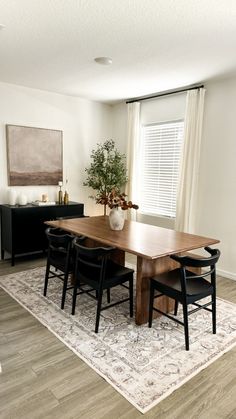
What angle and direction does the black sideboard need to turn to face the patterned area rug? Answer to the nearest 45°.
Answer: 0° — it already faces it

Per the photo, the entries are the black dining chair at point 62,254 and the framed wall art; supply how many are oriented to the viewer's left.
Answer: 0

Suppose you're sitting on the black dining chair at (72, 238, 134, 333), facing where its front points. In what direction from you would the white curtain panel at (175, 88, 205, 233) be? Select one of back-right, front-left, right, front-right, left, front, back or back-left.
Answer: front

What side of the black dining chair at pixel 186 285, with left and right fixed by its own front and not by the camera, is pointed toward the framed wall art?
front

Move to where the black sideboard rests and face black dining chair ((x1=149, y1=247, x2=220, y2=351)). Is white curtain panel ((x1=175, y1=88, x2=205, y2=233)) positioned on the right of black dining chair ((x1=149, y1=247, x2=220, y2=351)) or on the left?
left

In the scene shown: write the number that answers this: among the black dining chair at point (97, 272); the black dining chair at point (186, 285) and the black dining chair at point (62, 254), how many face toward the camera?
0

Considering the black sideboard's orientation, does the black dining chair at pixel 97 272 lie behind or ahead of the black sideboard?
ahead

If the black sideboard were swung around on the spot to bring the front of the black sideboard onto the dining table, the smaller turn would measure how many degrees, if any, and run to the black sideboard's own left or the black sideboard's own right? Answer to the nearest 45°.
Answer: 0° — it already faces it

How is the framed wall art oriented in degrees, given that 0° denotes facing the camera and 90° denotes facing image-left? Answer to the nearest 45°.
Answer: approximately 315°

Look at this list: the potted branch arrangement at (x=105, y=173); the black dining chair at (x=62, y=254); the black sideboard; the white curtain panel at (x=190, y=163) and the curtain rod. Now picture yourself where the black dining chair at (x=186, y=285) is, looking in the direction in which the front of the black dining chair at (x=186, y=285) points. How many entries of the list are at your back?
0

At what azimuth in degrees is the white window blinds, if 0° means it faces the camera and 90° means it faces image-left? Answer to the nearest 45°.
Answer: approximately 45°

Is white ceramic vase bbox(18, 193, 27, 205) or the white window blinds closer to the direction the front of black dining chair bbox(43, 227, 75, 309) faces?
the white window blinds

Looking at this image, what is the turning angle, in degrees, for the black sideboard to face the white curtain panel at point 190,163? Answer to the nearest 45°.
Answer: approximately 45° to its left

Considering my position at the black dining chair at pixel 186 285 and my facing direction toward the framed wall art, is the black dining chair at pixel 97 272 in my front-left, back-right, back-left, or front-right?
front-left

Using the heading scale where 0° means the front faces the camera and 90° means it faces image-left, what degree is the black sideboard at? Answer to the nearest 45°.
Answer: approximately 315°

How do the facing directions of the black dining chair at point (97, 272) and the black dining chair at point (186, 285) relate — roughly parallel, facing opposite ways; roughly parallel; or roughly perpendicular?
roughly perpendicular

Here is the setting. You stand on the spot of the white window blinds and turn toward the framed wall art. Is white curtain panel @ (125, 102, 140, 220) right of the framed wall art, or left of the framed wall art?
right

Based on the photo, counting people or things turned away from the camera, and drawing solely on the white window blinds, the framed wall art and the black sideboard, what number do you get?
0

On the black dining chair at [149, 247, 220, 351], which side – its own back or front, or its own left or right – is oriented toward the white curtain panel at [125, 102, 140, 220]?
front

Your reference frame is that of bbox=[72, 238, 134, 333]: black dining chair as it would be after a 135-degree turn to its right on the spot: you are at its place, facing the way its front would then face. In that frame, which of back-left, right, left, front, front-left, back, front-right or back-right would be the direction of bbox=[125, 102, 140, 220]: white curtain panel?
back

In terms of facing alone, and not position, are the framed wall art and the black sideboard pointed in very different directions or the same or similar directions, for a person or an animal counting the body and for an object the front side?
same or similar directions

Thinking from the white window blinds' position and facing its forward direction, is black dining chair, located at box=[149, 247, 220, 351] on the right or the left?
on its left
